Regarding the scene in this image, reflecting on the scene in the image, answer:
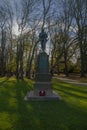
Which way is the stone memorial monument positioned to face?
toward the camera
